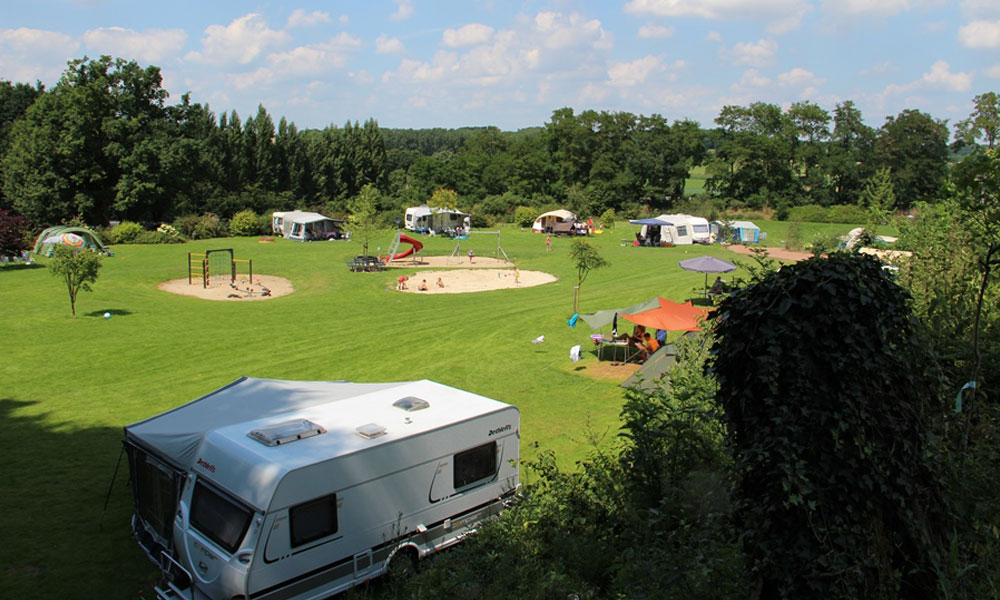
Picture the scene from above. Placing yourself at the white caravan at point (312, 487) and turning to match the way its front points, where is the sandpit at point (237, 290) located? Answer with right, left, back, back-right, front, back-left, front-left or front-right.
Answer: back-right

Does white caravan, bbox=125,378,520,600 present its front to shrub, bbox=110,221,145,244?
no

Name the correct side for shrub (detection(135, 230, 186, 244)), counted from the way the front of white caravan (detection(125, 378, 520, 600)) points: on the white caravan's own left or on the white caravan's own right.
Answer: on the white caravan's own right

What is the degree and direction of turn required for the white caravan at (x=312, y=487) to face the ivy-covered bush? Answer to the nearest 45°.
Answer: approximately 90° to its left

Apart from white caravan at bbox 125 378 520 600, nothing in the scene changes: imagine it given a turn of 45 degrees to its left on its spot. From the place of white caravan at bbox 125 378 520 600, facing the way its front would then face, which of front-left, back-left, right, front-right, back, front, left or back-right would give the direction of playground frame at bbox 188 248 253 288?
back

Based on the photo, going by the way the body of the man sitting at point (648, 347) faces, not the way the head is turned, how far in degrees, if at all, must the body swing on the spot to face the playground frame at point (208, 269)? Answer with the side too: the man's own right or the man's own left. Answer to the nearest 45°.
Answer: approximately 45° to the man's own right

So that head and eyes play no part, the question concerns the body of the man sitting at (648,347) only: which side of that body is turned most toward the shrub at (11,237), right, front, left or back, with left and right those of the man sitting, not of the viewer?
front

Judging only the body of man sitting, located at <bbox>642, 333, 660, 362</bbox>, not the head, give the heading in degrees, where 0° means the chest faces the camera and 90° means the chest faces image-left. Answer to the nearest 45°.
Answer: approximately 90°

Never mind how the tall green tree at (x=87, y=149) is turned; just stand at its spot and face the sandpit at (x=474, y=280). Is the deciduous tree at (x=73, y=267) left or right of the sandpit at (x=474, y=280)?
right

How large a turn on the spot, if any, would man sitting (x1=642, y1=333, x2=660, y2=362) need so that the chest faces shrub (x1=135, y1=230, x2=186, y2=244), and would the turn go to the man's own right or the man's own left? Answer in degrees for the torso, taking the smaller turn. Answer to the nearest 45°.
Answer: approximately 45° to the man's own right

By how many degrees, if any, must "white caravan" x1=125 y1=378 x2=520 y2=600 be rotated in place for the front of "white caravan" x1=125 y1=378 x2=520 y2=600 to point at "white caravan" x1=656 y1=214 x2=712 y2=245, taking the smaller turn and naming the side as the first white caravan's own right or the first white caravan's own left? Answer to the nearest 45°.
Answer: approximately 180°

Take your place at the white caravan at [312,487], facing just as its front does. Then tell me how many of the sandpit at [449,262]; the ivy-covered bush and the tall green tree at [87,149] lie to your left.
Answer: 1

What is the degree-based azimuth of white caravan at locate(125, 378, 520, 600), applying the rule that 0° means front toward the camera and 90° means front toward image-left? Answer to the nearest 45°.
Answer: approximately 45°

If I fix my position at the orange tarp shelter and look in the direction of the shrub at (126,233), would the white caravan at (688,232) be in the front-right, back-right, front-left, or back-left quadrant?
front-right

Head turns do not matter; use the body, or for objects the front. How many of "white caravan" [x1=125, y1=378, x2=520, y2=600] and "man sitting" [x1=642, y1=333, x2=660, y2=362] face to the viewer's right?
0

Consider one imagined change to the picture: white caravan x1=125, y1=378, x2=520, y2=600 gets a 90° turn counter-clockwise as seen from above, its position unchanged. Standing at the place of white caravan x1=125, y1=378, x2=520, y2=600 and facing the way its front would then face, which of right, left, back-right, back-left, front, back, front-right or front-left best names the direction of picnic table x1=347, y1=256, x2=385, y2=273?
back-left

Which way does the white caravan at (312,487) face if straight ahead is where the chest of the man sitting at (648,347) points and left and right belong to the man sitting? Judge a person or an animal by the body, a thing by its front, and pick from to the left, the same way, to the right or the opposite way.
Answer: to the left

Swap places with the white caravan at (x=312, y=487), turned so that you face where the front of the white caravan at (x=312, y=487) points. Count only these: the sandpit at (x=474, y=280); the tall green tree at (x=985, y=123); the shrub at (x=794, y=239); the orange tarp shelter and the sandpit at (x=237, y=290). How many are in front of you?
0
